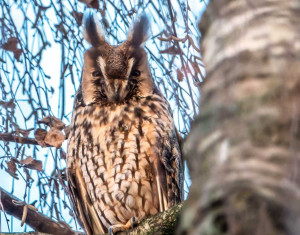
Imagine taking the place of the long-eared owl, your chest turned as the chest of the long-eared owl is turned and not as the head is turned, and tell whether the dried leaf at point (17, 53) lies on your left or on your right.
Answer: on your right

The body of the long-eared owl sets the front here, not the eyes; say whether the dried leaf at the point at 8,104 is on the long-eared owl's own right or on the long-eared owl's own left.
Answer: on the long-eared owl's own right

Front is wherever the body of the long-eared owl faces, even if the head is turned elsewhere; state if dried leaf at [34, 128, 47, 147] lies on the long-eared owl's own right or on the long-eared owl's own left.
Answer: on the long-eared owl's own right

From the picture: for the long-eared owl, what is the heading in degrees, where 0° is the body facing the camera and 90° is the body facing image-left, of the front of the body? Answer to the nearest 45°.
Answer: approximately 0°
